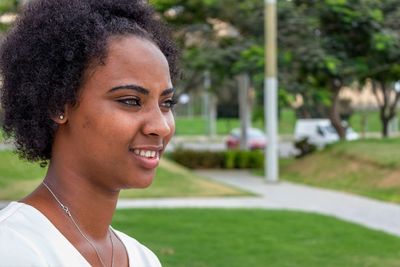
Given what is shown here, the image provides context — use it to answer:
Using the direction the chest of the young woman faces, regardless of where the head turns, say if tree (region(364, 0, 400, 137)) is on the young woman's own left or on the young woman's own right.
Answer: on the young woman's own left

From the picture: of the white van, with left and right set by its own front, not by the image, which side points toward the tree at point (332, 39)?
right

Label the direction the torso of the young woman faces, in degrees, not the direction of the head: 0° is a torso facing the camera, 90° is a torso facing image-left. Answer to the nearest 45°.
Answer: approximately 315°
